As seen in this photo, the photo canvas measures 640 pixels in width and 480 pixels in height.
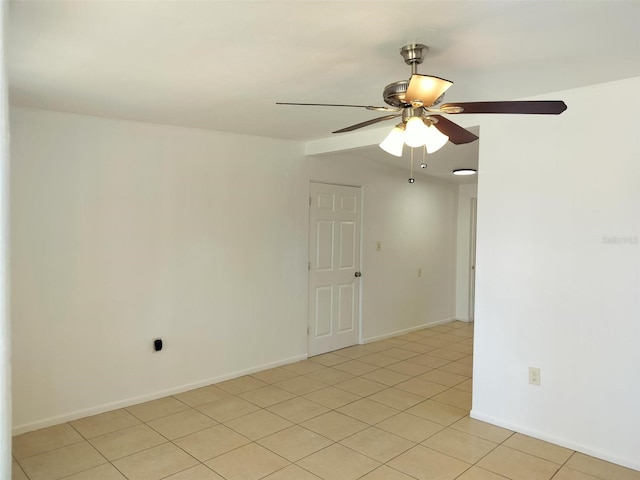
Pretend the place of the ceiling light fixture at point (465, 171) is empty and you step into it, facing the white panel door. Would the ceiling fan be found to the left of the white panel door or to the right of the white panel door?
left

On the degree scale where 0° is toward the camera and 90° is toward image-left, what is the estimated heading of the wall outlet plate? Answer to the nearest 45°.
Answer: approximately 0°

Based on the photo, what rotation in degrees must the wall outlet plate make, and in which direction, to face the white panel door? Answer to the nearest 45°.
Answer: approximately 135° to its right
